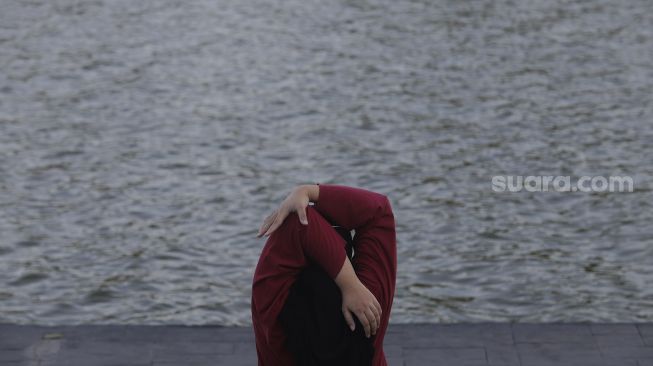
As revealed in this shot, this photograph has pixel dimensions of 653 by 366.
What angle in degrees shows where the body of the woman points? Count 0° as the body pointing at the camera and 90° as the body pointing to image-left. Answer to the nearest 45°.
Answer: approximately 180°
